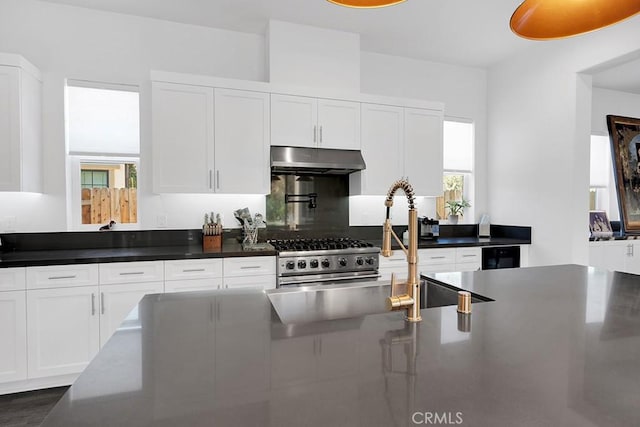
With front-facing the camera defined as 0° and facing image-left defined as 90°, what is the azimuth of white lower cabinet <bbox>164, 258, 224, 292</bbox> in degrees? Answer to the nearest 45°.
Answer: approximately 0°

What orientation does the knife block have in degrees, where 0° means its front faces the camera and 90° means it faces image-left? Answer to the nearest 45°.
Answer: approximately 0°

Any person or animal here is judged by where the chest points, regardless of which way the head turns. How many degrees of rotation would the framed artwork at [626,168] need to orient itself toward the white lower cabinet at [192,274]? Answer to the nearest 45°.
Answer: approximately 90° to its right

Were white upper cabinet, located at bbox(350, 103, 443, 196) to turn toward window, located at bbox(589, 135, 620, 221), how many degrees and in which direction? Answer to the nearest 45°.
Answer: approximately 90° to its left

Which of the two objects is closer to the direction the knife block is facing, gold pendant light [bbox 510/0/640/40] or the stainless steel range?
the gold pendant light

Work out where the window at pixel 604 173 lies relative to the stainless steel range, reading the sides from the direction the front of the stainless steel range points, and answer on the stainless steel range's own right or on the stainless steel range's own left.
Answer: on the stainless steel range's own left

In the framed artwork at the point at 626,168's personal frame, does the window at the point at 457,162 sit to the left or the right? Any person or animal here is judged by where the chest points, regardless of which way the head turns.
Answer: on its right

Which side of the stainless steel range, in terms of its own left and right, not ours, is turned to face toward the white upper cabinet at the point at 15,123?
right

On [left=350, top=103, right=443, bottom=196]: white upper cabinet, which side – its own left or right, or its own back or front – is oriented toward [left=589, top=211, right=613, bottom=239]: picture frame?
left

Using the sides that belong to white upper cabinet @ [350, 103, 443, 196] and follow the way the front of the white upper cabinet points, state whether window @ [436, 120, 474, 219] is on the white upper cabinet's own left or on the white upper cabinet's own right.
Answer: on the white upper cabinet's own left
